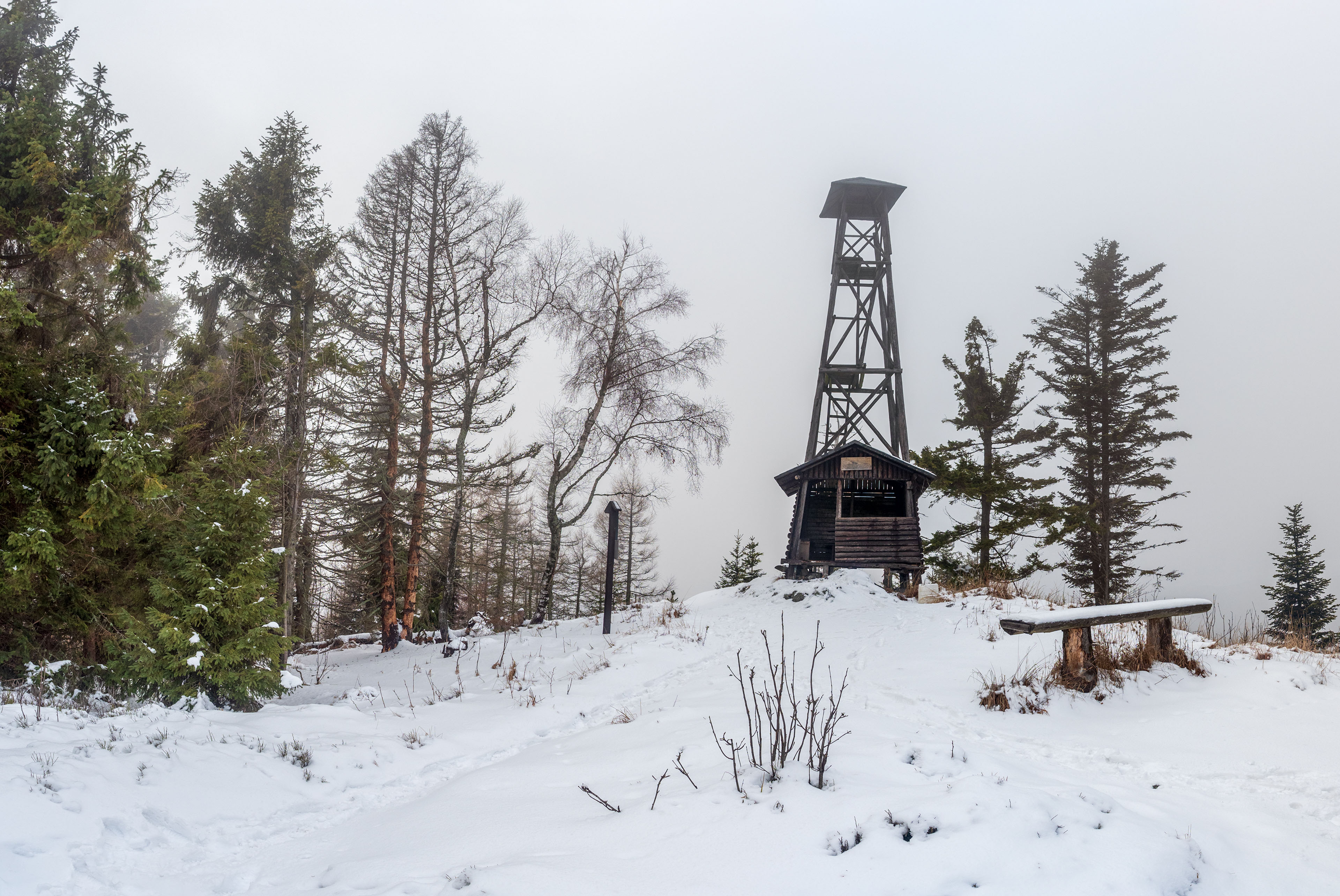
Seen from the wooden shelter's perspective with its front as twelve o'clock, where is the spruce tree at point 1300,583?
The spruce tree is roughly at 8 o'clock from the wooden shelter.

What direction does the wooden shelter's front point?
toward the camera

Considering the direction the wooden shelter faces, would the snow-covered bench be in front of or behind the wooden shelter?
in front

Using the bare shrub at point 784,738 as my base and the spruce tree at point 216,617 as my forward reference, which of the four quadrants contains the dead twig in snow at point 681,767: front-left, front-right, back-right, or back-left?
front-left

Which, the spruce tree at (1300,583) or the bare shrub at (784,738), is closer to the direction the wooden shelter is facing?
the bare shrub

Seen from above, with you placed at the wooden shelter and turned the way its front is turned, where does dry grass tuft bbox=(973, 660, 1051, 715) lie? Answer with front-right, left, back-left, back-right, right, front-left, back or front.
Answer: front

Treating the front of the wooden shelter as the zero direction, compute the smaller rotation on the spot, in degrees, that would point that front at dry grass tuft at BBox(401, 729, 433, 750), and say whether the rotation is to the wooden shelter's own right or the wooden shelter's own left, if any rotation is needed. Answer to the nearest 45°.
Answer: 0° — it already faces it

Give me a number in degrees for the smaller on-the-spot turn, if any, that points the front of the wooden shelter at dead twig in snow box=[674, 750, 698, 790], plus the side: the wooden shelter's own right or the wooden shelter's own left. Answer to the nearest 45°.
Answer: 0° — it already faces it

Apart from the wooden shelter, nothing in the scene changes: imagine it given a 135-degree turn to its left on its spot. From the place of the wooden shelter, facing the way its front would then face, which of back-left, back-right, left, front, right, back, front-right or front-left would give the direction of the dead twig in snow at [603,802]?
back-right

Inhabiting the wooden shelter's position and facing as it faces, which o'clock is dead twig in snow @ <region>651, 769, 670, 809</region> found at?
The dead twig in snow is roughly at 12 o'clock from the wooden shelter.

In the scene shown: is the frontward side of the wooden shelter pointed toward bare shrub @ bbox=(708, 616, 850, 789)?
yes
